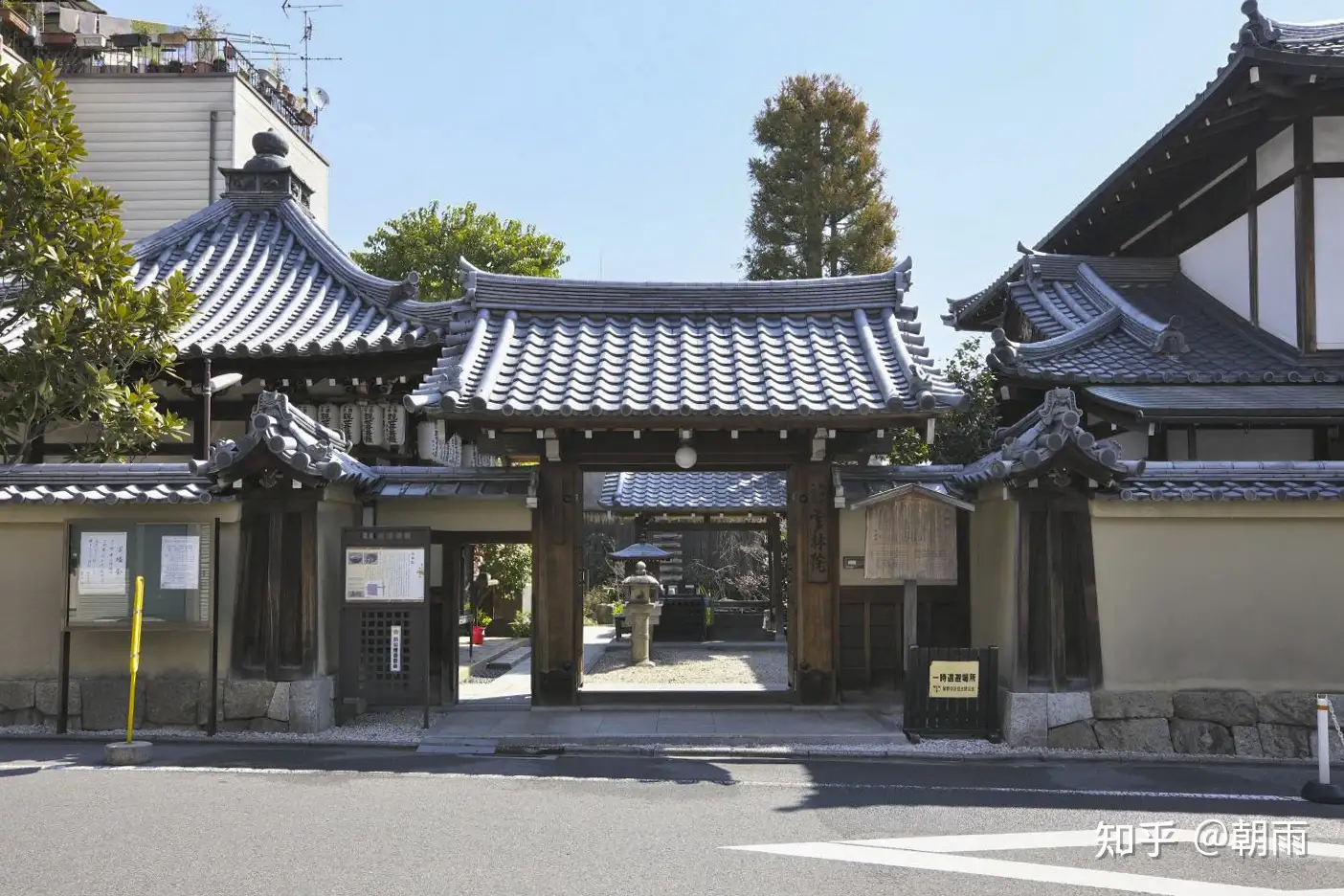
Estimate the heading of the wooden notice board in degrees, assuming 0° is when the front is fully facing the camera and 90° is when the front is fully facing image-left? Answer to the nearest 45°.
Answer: approximately 0°

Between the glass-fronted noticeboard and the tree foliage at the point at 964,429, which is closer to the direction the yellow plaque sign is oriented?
the glass-fronted noticeboard

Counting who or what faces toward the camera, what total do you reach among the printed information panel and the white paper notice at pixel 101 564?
2

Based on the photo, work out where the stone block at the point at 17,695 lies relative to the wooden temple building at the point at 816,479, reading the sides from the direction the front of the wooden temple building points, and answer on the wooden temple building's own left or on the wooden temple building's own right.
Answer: on the wooden temple building's own right

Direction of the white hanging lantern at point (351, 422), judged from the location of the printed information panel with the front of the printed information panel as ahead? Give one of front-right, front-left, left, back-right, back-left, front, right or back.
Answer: back

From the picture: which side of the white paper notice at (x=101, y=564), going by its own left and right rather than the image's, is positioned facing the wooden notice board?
left

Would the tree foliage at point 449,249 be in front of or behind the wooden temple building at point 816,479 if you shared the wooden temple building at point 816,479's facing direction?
behind

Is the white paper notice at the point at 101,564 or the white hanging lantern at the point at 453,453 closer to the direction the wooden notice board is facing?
the white paper notice
